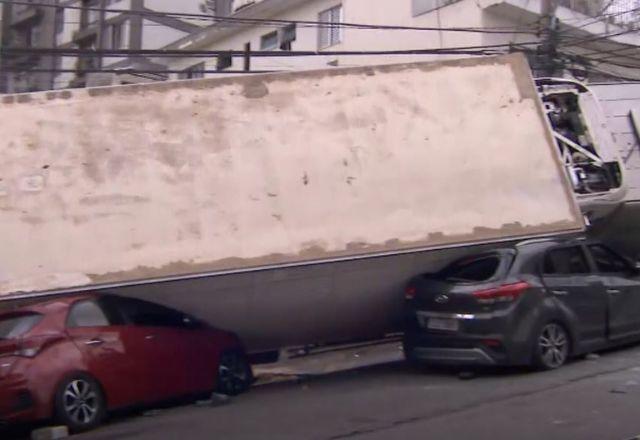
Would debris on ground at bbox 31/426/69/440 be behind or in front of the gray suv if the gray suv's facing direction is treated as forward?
behind

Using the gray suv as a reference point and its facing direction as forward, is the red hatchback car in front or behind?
behind

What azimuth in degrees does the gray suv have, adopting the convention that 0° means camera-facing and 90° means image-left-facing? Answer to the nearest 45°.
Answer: approximately 225°

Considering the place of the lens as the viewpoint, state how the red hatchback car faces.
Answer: facing away from the viewer and to the right of the viewer

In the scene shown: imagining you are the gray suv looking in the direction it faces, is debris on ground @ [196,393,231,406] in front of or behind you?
behind

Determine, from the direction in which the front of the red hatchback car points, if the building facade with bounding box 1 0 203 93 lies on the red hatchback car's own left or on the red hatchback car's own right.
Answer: on the red hatchback car's own left

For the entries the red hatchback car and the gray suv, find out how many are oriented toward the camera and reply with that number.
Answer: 0
